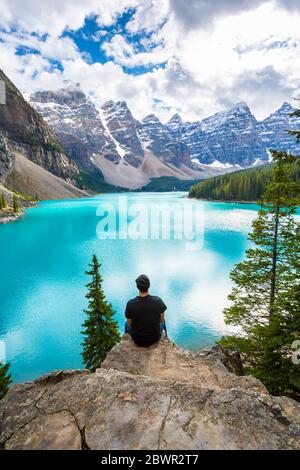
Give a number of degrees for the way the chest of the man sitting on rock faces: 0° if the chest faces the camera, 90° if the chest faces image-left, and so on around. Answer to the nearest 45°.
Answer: approximately 180°

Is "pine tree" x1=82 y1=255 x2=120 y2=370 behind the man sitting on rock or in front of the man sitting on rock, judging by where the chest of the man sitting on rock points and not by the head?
in front
